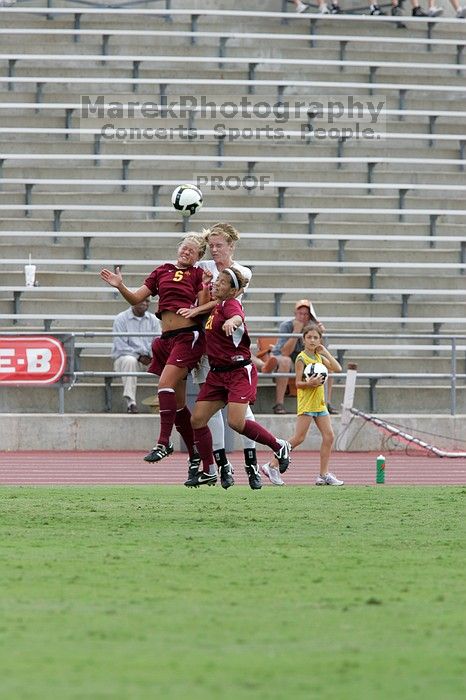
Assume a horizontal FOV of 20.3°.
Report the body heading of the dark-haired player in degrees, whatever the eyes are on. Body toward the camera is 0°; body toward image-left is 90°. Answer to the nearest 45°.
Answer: approximately 45°

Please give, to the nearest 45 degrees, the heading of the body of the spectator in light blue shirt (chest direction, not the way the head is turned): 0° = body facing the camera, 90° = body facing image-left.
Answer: approximately 0°

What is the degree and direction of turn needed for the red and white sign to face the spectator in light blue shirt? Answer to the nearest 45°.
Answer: approximately 90° to its left

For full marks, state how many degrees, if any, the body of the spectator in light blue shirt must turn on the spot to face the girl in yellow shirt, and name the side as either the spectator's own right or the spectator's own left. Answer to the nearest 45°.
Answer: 0° — they already face them

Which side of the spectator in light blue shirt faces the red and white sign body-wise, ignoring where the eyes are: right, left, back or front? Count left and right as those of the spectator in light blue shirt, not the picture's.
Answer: right

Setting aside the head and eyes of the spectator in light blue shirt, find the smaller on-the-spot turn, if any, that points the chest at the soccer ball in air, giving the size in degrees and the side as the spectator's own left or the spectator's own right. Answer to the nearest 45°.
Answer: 0° — they already face it

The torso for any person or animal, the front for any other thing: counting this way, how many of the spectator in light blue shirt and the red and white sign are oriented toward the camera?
2
